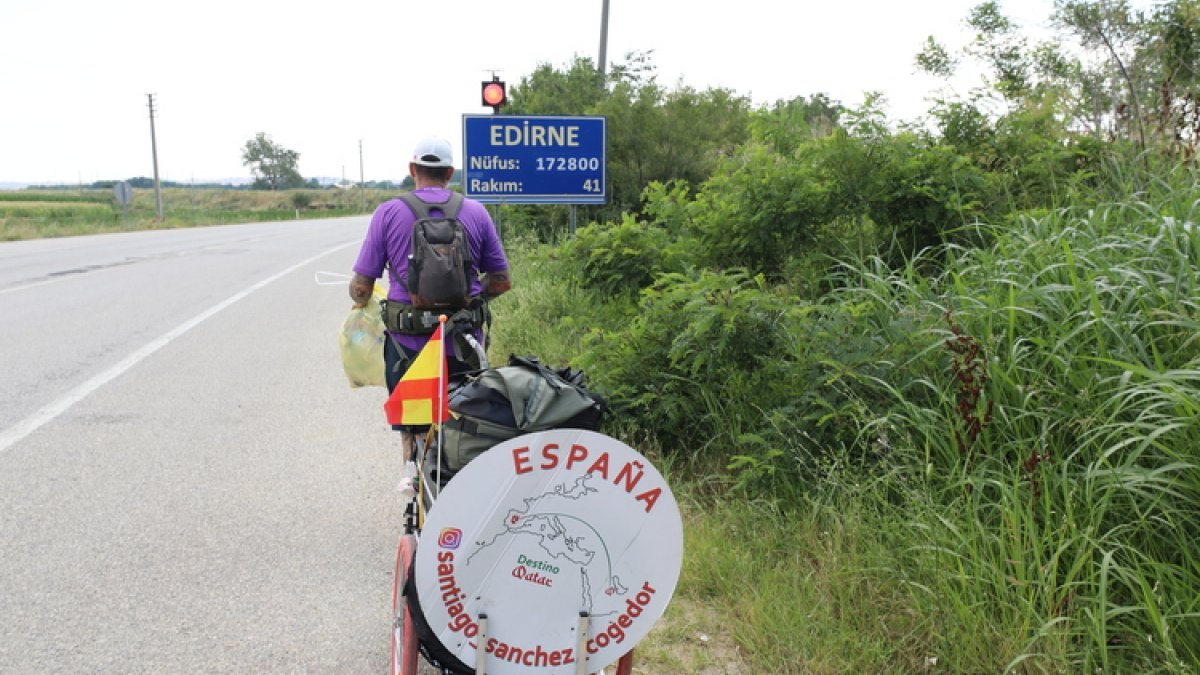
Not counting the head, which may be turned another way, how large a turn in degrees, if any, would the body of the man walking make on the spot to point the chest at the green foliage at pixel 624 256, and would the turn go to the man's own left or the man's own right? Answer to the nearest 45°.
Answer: approximately 45° to the man's own right

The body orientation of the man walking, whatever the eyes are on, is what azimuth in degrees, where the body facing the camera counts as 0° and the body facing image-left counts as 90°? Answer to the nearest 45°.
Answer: approximately 180°

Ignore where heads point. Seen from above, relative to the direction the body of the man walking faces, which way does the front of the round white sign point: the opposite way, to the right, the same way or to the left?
the opposite way

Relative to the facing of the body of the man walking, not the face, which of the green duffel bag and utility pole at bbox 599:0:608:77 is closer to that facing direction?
the utility pole

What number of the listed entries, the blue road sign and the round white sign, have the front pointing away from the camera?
0

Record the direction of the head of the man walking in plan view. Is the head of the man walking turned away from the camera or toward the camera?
away from the camera

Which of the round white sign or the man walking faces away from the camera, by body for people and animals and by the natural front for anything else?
the man walking

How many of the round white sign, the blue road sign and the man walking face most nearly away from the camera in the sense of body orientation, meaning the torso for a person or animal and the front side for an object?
1

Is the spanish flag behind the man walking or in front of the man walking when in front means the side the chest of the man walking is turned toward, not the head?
behind

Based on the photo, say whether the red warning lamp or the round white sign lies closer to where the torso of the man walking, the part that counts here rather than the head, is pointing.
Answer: the red warning lamp

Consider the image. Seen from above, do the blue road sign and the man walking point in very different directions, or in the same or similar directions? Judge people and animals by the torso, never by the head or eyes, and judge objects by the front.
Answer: very different directions

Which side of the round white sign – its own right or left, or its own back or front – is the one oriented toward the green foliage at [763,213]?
back

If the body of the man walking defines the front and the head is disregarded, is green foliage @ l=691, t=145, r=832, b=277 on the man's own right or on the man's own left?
on the man's own right
